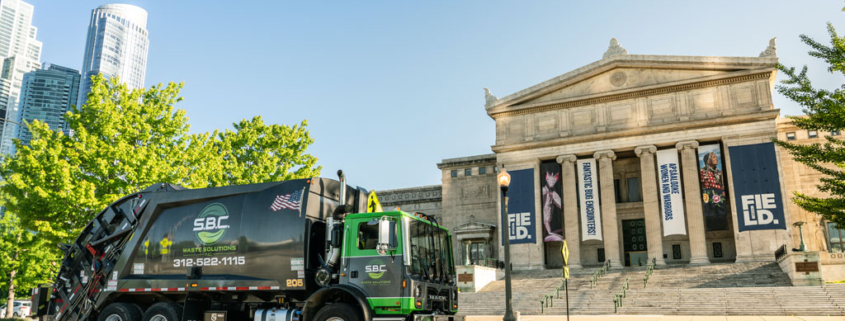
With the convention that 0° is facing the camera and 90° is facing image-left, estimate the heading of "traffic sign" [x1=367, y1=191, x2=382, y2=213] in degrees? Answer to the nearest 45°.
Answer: approximately 0°

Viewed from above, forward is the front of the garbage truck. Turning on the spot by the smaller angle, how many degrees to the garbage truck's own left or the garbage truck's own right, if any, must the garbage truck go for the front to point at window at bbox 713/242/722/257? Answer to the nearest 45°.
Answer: approximately 90° to the garbage truck's own left

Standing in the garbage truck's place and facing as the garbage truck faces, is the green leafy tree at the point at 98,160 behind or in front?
behind

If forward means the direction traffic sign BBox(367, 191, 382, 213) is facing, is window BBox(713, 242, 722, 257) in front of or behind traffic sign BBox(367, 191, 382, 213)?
behind

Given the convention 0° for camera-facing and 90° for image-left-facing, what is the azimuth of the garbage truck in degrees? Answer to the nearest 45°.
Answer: approximately 315°

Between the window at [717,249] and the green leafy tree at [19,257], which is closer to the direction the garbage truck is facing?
the window

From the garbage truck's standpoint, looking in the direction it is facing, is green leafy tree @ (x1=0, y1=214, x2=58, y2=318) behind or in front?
behind
